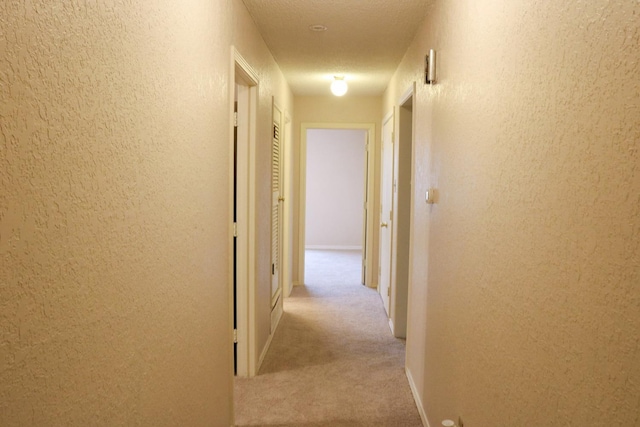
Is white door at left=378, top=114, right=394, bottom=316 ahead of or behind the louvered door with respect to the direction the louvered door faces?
ahead

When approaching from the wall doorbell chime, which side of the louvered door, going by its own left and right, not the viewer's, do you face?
right

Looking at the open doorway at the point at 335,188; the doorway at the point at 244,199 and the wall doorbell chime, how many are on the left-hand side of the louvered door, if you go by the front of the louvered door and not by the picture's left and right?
1

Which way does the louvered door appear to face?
to the viewer's right

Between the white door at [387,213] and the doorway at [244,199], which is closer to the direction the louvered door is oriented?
the white door

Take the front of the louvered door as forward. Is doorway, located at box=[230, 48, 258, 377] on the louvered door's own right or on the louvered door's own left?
on the louvered door's own right

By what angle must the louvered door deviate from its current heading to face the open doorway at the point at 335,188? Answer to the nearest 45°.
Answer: approximately 90° to its left
